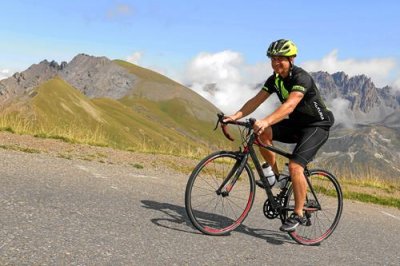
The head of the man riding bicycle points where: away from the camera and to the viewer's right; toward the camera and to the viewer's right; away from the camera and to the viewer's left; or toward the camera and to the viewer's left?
toward the camera and to the viewer's left

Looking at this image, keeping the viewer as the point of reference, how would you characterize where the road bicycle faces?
facing the viewer and to the left of the viewer
